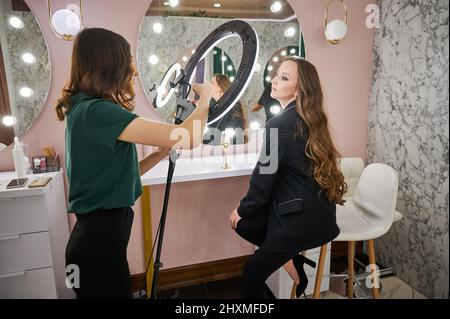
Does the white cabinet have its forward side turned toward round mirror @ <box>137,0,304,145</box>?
no

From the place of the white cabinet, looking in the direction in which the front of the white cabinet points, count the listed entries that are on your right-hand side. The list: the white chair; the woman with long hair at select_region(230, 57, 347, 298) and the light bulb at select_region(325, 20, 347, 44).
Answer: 0

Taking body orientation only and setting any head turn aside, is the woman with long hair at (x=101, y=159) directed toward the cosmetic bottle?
no

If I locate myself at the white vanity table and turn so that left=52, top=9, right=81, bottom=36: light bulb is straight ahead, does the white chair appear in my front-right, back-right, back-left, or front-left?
back-left

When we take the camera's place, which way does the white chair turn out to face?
facing the viewer and to the left of the viewer

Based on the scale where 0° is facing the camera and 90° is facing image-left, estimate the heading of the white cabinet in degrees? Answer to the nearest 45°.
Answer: approximately 0°

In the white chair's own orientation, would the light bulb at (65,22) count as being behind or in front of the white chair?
in front

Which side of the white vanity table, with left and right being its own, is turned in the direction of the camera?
front

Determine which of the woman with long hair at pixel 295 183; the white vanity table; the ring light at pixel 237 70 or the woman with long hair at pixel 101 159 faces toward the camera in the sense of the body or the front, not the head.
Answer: the white vanity table

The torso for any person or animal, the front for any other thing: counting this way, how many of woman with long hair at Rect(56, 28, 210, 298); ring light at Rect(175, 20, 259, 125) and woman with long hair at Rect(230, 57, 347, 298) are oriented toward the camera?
0

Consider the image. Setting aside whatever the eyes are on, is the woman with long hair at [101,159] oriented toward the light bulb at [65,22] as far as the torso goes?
no

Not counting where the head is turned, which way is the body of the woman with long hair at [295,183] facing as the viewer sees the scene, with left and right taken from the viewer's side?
facing to the left of the viewer

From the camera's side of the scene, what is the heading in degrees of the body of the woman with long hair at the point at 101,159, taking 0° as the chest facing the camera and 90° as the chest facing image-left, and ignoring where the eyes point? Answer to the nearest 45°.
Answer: approximately 225°

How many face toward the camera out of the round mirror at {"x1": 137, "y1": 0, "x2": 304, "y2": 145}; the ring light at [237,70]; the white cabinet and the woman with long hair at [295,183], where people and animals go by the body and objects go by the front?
2

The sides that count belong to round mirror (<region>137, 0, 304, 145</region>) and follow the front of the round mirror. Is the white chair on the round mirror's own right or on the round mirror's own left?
on the round mirror's own left

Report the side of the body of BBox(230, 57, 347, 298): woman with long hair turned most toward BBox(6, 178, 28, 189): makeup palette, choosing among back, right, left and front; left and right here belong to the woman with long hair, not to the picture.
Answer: front

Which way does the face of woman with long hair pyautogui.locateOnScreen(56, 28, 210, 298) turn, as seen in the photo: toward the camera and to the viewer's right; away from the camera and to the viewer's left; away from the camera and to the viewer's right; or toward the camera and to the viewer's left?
away from the camera and to the viewer's right
